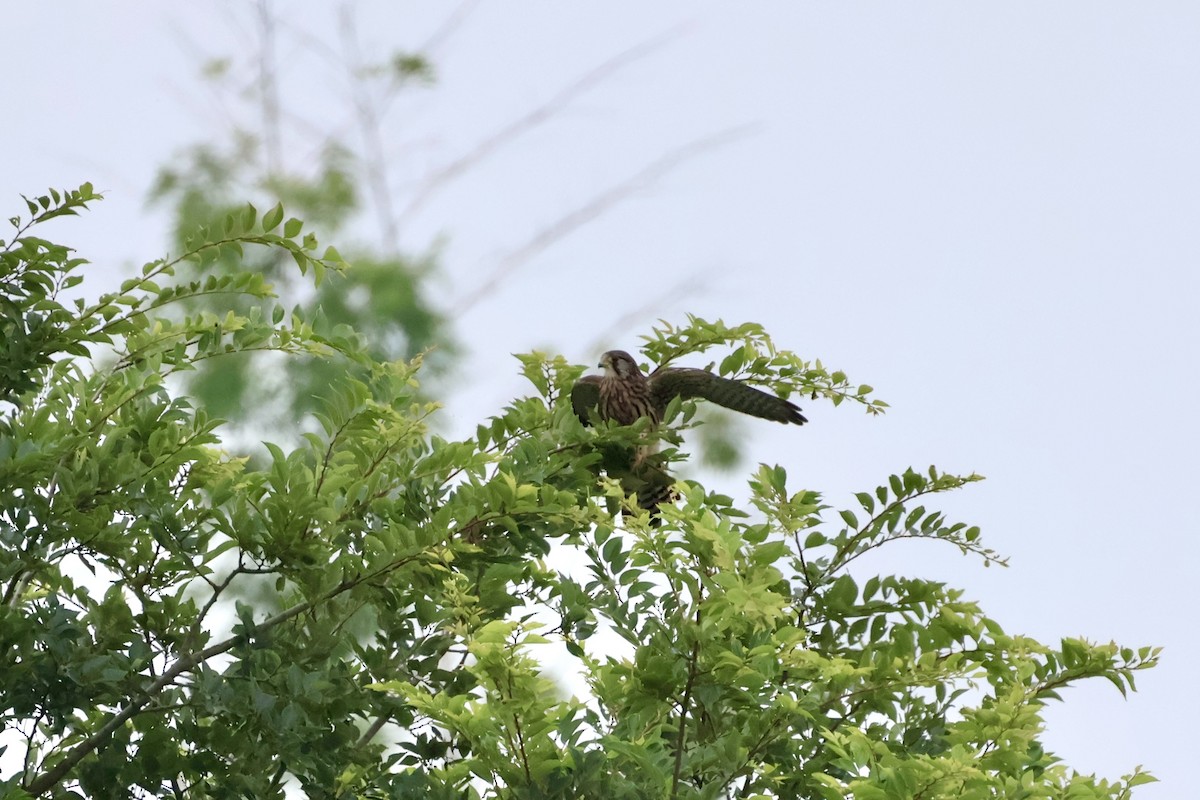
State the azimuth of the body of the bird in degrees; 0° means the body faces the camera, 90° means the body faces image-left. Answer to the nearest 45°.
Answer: approximately 45°
